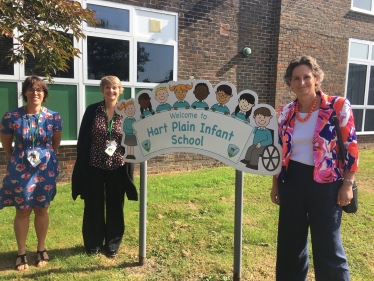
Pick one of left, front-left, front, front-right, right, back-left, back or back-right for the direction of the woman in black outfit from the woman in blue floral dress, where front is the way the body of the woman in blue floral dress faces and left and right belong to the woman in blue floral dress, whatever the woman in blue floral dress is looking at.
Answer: left

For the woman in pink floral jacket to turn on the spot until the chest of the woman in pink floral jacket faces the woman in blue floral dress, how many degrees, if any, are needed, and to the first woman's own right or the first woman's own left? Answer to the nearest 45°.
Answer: approximately 45° to the first woman's own right

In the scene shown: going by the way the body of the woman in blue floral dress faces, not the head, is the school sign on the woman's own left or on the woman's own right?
on the woman's own left

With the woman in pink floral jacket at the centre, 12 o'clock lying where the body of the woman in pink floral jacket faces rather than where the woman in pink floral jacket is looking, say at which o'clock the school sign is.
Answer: The school sign is roughly at 2 o'clock from the woman in pink floral jacket.

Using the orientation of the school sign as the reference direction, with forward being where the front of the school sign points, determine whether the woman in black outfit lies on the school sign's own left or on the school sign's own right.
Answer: on the school sign's own right

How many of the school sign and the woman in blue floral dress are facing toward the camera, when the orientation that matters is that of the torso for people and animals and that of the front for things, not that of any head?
2

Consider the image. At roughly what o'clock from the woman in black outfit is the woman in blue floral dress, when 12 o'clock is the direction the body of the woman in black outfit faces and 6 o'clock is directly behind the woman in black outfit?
The woman in blue floral dress is roughly at 4 o'clock from the woman in black outfit.

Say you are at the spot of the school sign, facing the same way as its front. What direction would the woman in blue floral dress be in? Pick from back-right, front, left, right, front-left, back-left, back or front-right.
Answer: right
